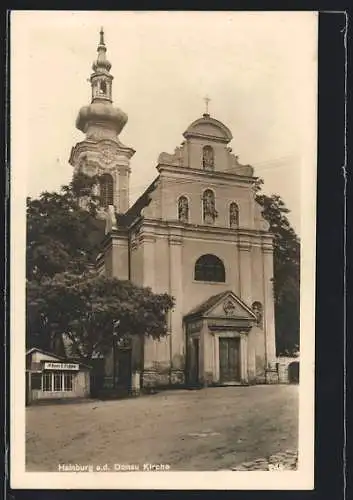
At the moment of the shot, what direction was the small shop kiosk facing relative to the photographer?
facing the viewer
